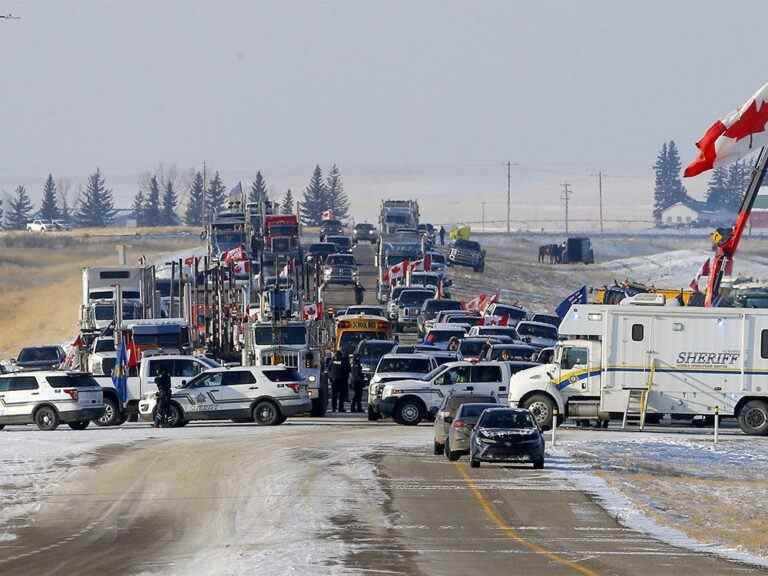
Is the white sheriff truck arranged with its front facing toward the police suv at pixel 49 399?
yes

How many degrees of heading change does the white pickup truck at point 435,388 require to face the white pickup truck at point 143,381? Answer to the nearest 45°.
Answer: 0° — it already faces it

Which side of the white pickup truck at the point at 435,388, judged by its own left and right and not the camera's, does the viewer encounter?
left

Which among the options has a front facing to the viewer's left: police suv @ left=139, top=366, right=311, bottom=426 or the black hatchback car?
the police suv

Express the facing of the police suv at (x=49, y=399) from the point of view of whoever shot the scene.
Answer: facing away from the viewer and to the left of the viewer

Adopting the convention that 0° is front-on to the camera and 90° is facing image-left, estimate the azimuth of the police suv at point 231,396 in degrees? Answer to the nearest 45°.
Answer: approximately 90°

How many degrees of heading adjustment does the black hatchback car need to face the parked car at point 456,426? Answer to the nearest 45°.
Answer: approximately 135° to its right

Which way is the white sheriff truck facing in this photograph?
to the viewer's left

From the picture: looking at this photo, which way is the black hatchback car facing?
toward the camera
